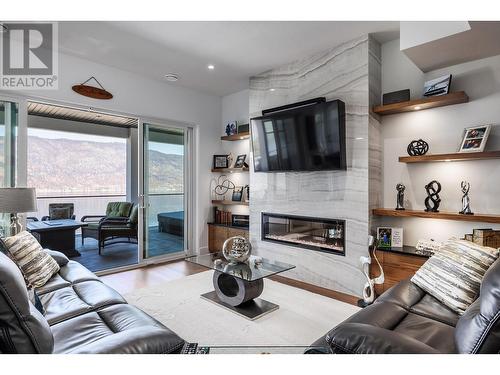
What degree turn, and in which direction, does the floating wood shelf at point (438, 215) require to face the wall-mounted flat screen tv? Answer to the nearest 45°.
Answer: approximately 90° to its right

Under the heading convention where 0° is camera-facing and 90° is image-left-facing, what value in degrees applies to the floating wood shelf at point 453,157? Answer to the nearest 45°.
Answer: approximately 0°

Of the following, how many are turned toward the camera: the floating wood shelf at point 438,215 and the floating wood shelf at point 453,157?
2

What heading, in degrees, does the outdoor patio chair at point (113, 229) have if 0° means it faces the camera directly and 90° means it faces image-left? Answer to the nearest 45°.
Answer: approximately 45°

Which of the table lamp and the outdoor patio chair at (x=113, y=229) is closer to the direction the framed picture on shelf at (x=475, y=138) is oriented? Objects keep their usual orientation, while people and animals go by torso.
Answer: the table lamp

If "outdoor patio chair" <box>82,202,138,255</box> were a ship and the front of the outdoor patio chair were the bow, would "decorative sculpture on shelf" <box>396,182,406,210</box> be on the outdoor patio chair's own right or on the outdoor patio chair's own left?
on the outdoor patio chair's own left

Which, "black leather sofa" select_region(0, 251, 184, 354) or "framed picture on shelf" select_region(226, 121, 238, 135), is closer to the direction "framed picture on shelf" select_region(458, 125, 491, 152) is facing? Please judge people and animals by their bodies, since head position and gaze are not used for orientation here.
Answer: the black leather sofa

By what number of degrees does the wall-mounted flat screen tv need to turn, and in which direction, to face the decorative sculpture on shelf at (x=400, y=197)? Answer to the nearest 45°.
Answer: approximately 135° to its left

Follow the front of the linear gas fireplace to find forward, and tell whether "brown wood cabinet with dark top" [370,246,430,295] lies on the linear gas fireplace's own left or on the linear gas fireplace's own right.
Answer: on the linear gas fireplace's own left
